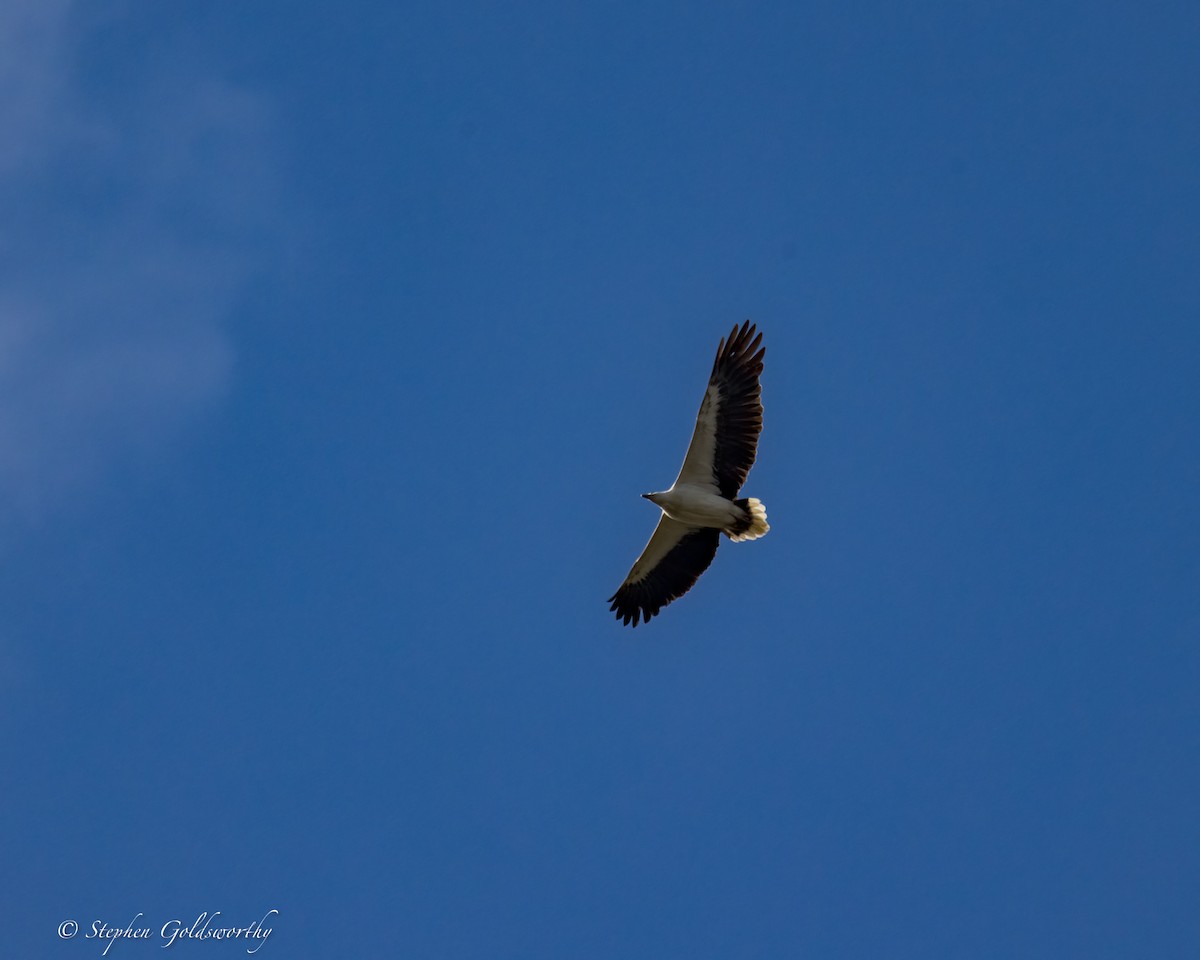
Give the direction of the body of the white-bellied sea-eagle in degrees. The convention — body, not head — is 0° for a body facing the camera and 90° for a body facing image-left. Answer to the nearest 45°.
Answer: approximately 90°
